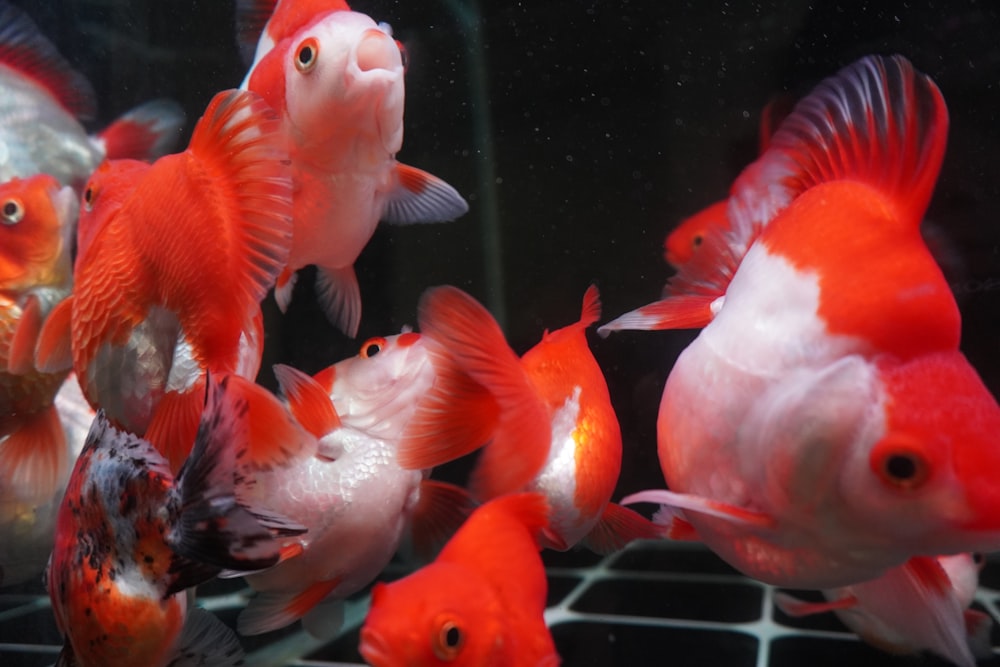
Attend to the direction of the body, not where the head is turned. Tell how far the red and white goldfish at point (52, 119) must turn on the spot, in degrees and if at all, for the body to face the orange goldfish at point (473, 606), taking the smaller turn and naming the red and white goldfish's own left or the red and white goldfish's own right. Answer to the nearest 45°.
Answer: approximately 90° to the red and white goldfish's own left

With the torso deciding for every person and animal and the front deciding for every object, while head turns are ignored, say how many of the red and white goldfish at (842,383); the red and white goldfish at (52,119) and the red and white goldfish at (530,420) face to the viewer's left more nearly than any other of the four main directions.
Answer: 1

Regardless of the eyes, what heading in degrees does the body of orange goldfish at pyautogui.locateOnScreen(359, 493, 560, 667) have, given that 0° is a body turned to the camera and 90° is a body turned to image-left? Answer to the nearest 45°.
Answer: approximately 45°

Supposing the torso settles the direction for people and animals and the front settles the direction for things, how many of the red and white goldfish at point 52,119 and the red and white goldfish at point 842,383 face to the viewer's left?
1

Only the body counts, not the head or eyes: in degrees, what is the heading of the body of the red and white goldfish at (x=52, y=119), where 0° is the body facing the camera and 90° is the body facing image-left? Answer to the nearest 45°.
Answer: approximately 90°

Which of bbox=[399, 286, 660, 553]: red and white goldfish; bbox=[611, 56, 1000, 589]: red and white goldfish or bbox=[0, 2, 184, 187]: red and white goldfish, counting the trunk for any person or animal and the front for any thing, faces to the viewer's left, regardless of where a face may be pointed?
bbox=[0, 2, 184, 187]: red and white goldfish

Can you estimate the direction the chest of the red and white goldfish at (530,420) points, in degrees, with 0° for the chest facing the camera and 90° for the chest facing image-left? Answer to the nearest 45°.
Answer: approximately 225°

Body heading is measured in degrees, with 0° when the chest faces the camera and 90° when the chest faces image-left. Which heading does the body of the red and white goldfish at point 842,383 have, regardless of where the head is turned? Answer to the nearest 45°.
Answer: approximately 315°

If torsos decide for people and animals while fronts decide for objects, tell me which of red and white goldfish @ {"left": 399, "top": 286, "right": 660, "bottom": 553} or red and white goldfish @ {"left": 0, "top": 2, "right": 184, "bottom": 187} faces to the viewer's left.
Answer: red and white goldfish @ {"left": 0, "top": 2, "right": 184, "bottom": 187}
